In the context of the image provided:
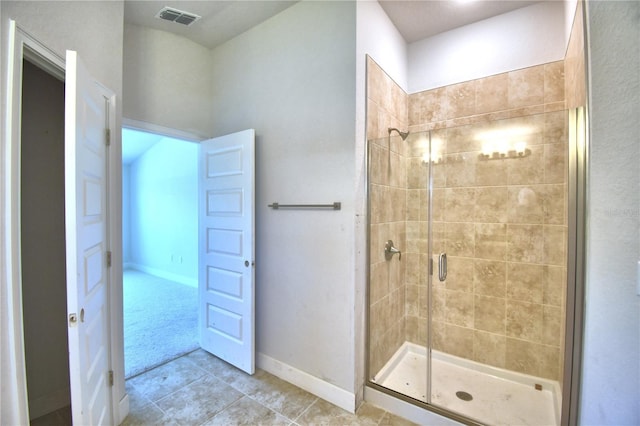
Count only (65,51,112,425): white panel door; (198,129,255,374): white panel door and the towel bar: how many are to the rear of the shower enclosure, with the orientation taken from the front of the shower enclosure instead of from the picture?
0

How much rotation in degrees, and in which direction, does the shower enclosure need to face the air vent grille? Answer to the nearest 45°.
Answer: approximately 90° to its right

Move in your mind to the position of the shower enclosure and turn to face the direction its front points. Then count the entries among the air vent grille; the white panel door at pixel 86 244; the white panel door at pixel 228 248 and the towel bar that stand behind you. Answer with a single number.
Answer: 0

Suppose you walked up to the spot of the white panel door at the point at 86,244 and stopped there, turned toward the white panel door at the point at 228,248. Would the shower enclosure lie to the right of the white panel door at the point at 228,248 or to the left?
right

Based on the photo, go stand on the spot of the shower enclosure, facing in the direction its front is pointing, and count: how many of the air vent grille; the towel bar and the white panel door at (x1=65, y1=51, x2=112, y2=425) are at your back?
0

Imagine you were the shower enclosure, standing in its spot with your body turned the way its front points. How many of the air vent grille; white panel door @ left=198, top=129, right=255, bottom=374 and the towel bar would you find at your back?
0

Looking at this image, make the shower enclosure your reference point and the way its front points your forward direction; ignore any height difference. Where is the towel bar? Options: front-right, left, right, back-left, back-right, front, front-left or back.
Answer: right

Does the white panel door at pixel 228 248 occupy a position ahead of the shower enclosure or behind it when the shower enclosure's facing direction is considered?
ahead

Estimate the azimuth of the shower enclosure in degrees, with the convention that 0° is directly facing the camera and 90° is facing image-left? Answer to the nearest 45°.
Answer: approximately 45°

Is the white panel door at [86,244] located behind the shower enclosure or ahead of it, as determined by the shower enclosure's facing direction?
ahead
